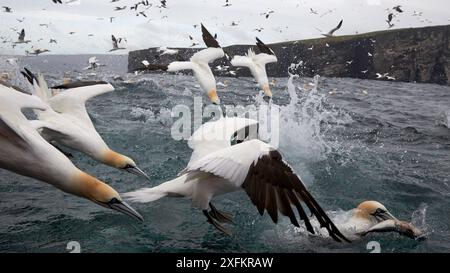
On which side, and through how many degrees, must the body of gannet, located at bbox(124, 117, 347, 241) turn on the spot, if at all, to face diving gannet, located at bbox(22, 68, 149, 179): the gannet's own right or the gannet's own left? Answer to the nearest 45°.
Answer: approximately 135° to the gannet's own left
